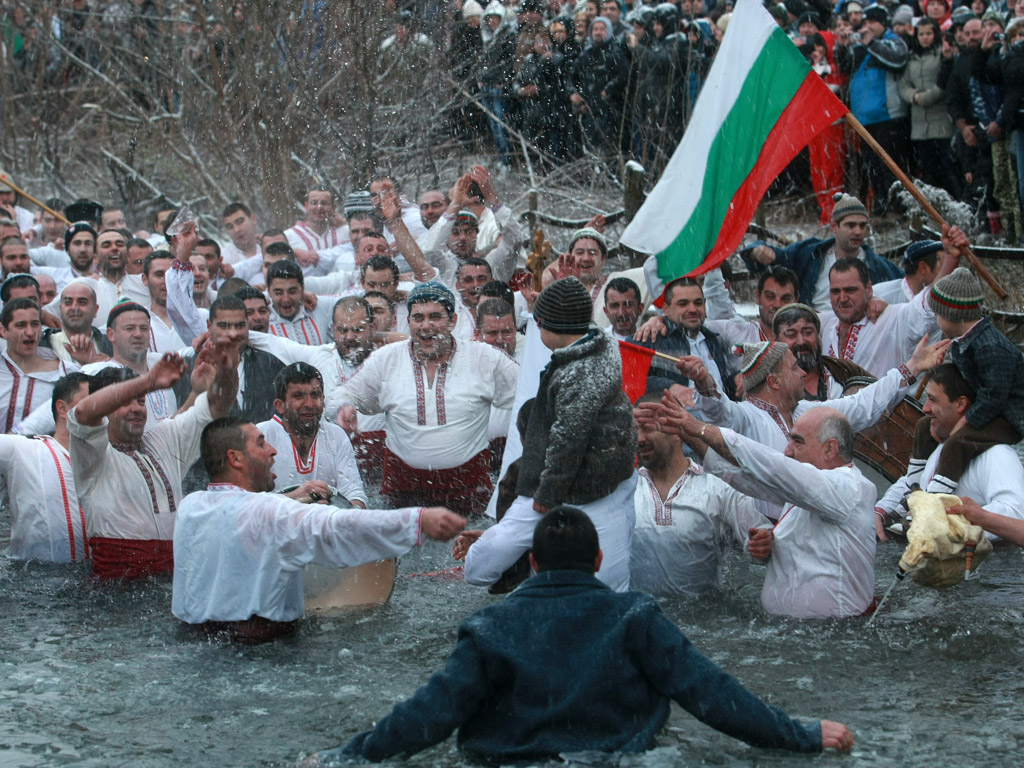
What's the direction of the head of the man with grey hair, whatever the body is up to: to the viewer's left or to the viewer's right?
to the viewer's left

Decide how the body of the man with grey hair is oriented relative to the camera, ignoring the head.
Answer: to the viewer's left

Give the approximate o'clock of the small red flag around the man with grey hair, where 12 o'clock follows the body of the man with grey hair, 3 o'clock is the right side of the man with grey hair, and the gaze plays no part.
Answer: The small red flag is roughly at 2 o'clock from the man with grey hair.

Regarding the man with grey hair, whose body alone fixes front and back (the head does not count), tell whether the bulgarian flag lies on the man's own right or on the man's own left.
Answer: on the man's own right
